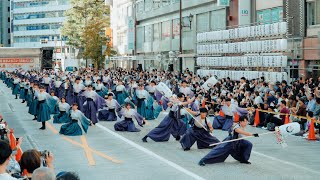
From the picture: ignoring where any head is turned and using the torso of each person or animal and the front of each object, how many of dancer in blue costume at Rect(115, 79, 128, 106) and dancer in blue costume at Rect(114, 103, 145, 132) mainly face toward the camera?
2

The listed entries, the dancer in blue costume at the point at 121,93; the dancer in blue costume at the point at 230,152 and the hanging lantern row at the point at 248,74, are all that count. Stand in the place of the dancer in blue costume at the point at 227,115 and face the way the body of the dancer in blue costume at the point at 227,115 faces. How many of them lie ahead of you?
1

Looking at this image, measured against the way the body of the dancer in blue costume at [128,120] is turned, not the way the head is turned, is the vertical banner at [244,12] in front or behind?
behind

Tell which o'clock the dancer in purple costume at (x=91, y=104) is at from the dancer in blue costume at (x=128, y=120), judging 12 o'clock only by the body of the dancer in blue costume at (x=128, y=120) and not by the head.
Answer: the dancer in purple costume at (x=91, y=104) is roughly at 5 o'clock from the dancer in blue costume at (x=128, y=120).

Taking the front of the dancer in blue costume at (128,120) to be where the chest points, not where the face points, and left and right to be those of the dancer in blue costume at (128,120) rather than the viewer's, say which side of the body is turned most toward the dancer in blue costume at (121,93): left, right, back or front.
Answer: back

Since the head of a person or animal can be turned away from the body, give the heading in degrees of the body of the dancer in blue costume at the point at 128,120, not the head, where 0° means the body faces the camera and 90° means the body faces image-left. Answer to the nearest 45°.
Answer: approximately 0°

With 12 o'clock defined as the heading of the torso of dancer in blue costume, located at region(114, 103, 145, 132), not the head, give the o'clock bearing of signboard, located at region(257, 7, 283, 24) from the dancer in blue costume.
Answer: The signboard is roughly at 7 o'clock from the dancer in blue costume.

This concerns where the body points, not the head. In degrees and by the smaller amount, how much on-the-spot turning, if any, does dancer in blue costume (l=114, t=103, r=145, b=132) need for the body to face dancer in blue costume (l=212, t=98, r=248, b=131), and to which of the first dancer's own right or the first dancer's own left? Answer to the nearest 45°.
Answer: approximately 90° to the first dancer's own left

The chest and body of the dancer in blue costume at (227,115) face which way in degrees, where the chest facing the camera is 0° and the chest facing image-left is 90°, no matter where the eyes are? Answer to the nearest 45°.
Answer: approximately 0°

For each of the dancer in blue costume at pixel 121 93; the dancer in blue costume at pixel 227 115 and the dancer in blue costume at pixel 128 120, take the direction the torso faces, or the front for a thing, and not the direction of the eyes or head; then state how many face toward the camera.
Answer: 3

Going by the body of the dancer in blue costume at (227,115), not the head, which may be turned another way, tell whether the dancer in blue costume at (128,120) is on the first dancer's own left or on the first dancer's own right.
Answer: on the first dancer's own right
